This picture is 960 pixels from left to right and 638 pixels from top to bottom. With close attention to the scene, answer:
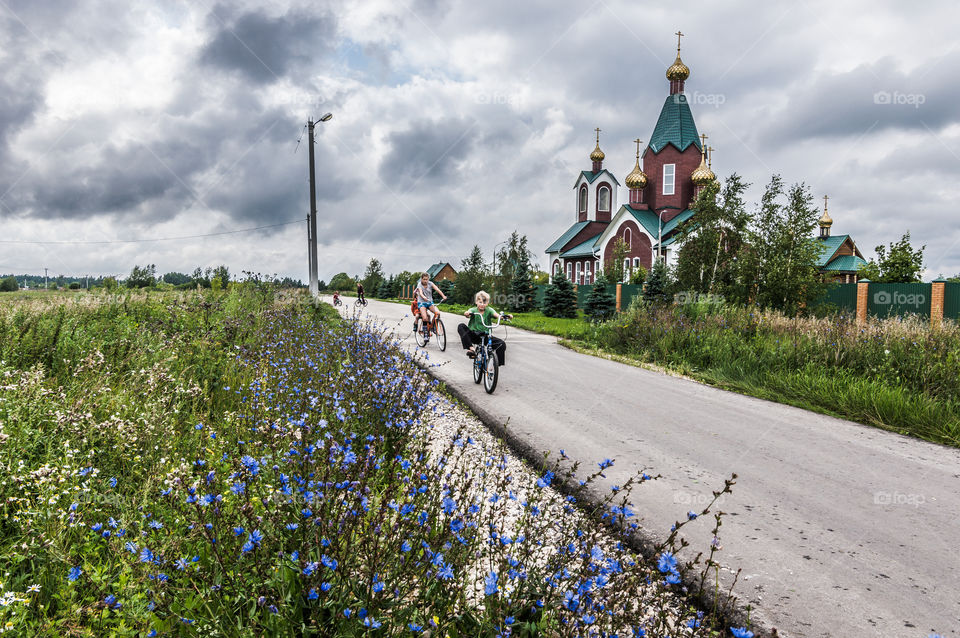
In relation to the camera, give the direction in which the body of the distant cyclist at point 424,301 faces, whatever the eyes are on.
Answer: toward the camera

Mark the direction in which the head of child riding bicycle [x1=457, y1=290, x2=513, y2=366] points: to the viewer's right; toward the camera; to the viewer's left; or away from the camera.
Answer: toward the camera

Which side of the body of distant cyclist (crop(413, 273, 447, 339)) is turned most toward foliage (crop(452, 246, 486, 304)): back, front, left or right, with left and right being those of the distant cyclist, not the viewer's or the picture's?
back

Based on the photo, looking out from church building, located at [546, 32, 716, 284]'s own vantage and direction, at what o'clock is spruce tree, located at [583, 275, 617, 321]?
The spruce tree is roughly at 11 o'clock from the church building.

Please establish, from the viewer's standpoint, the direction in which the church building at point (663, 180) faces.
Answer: facing the viewer and to the left of the viewer

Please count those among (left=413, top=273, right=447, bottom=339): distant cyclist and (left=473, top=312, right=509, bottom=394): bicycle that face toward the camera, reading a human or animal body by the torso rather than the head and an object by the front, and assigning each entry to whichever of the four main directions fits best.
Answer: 2

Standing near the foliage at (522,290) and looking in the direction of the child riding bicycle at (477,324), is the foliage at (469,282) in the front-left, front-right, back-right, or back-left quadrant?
back-right

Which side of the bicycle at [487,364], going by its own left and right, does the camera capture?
front

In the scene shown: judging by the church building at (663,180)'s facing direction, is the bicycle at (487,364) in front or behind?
in front

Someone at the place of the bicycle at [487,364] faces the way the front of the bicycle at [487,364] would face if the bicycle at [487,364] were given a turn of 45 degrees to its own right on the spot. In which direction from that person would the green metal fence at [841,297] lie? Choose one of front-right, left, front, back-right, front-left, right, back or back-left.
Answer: back

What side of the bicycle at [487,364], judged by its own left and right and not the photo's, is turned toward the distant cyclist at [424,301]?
back

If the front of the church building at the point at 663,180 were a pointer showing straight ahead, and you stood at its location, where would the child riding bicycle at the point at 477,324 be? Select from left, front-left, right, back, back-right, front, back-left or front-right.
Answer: front-left

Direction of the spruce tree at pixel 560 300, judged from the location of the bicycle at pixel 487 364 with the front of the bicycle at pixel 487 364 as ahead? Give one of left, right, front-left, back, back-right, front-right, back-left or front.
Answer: back

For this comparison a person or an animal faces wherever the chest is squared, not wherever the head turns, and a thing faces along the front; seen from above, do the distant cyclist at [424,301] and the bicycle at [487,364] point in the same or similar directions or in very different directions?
same or similar directions
